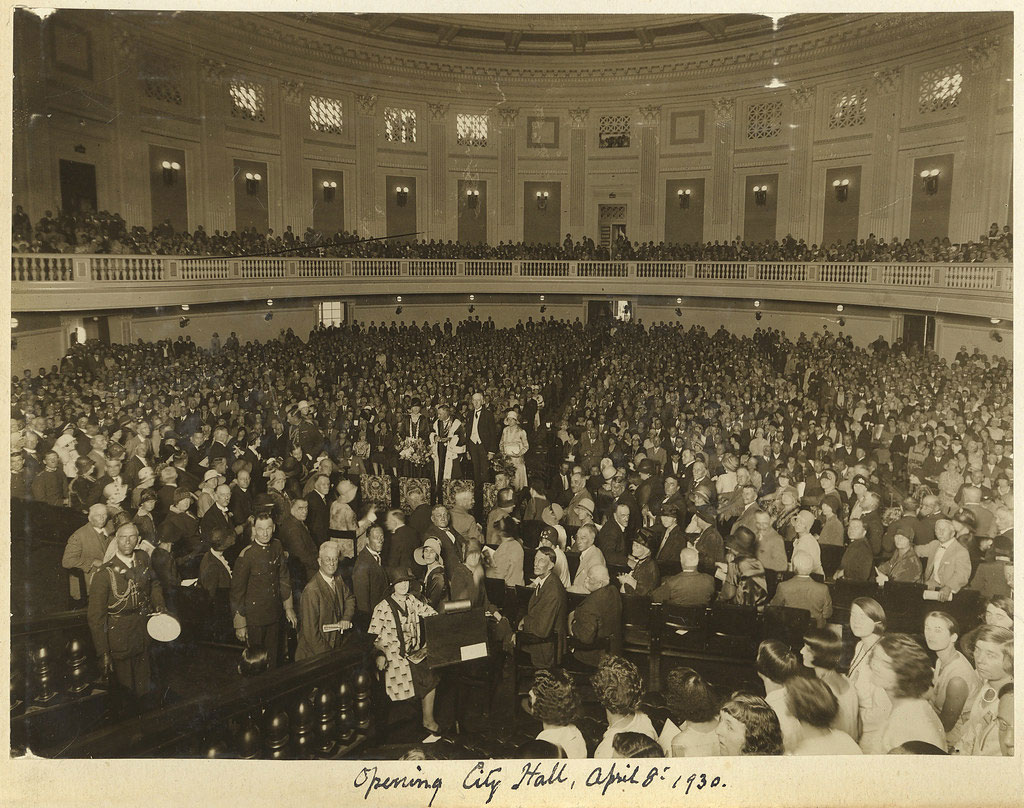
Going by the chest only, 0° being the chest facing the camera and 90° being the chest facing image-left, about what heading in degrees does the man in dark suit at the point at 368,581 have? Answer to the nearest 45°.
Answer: approximately 315°

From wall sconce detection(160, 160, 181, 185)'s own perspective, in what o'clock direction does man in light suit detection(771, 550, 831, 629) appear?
The man in light suit is roughly at 1 o'clock from the wall sconce.

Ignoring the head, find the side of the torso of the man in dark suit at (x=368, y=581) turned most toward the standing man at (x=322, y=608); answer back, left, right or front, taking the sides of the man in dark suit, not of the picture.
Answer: right

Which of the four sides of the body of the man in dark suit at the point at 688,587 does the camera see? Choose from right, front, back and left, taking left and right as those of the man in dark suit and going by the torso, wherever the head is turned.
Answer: back

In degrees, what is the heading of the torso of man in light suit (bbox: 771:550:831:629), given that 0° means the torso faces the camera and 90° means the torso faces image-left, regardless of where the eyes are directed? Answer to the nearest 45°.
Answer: approximately 180°

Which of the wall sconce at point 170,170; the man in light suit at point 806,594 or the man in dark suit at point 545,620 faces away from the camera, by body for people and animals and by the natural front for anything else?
the man in light suit at point 806,594

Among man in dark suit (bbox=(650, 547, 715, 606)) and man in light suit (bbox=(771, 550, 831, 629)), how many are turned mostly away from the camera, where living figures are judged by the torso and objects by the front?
2
